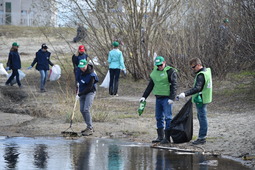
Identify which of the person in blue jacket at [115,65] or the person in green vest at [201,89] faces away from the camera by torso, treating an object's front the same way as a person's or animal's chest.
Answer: the person in blue jacket

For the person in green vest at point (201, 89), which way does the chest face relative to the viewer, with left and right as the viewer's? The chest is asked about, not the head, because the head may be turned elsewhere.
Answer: facing to the left of the viewer

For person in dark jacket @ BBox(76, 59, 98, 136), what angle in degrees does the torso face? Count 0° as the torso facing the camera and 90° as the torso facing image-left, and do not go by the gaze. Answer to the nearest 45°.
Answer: approximately 45°
